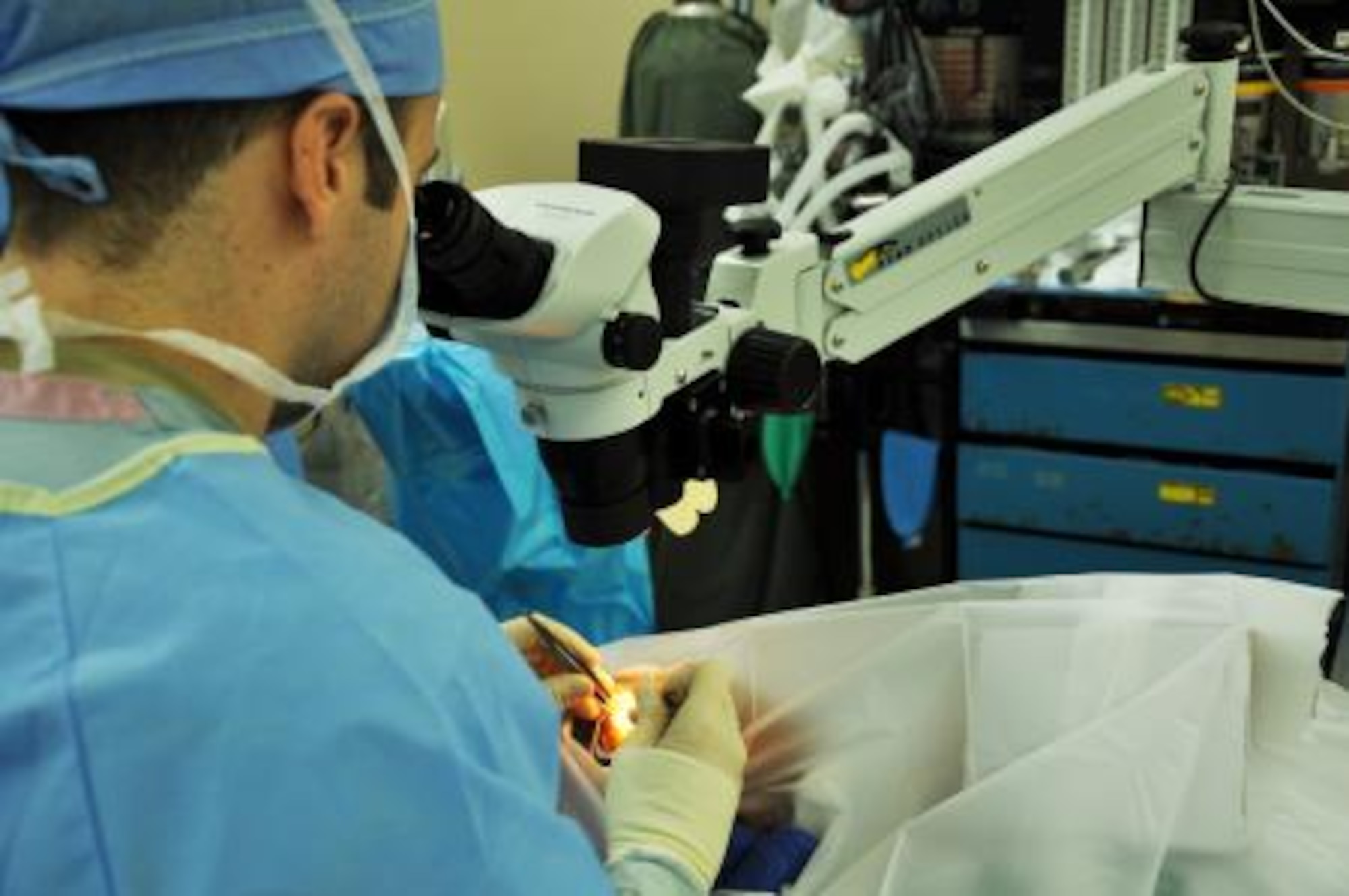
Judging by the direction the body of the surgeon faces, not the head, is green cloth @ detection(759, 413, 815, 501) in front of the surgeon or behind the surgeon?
in front

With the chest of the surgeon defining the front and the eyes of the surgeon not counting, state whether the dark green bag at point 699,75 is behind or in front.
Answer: in front

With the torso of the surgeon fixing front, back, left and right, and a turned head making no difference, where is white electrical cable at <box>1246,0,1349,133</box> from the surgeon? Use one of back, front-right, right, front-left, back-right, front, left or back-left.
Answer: front

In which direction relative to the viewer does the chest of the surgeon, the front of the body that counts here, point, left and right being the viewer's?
facing away from the viewer and to the right of the viewer

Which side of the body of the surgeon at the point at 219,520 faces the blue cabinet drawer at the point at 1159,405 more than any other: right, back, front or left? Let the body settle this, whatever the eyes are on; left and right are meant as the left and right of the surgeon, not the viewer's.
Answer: front

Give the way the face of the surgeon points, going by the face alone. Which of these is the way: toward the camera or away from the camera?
away from the camera

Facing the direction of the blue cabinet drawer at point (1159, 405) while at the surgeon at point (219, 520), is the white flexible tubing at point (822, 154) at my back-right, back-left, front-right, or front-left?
front-left
